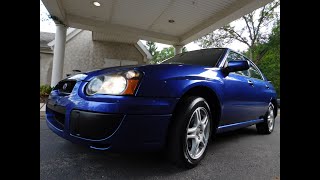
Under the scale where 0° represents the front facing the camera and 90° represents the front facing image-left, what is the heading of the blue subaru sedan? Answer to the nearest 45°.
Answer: approximately 45°

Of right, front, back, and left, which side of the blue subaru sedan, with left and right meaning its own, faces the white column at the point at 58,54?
right
